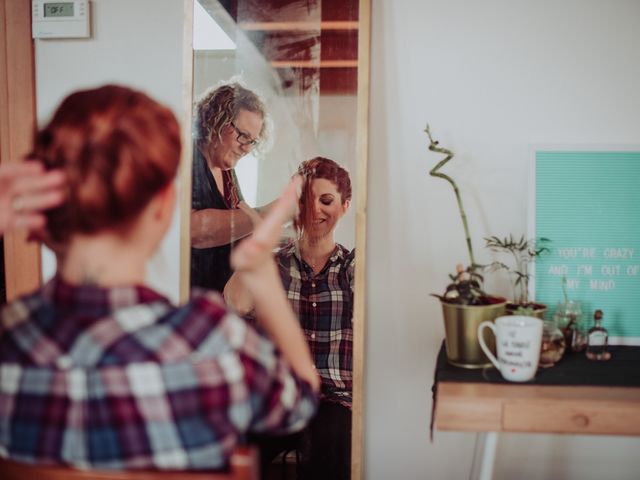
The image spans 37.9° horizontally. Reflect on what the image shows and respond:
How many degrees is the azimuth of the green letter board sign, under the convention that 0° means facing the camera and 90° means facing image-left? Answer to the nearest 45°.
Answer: approximately 0°

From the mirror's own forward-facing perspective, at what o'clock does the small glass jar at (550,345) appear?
The small glass jar is roughly at 10 o'clock from the mirror.

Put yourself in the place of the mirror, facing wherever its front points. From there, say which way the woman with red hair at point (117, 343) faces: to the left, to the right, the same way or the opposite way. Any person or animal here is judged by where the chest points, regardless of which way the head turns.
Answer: the opposite way

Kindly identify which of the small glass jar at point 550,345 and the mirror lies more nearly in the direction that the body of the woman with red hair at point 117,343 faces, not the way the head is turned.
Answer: the mirror

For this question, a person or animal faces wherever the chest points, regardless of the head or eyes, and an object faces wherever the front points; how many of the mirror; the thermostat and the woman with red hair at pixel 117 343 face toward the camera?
2

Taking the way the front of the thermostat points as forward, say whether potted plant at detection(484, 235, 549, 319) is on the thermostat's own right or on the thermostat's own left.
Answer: on the thermostat's own left

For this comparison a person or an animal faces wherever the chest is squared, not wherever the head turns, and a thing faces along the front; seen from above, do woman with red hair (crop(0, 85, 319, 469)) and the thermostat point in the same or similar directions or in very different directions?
very different directions

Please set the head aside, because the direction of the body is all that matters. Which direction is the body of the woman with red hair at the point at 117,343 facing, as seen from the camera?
away from the camera
